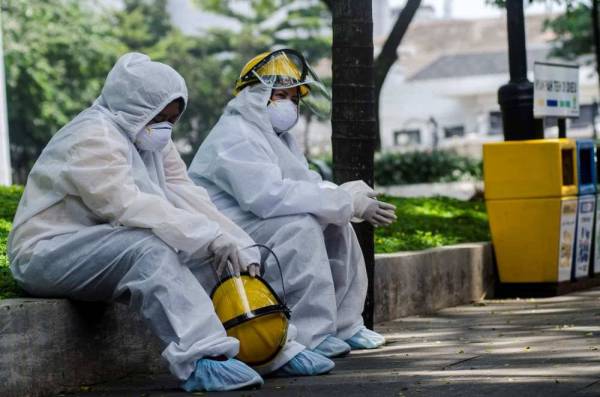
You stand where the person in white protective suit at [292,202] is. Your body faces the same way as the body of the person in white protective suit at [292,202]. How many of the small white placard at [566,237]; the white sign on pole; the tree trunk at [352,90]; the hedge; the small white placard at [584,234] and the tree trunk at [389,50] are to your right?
0

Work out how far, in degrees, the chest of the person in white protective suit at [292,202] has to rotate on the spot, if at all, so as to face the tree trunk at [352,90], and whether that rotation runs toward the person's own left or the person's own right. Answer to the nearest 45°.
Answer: approximately 90° to the person's own left

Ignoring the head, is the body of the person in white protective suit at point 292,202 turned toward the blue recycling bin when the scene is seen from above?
no

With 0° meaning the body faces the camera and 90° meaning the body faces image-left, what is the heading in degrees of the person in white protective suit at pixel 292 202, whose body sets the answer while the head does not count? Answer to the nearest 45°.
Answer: approximately 315°

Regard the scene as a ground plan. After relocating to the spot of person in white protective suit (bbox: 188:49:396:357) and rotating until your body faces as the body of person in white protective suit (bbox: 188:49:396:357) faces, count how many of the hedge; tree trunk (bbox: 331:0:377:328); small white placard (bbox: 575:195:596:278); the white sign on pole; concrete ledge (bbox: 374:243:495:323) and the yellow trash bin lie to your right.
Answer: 0

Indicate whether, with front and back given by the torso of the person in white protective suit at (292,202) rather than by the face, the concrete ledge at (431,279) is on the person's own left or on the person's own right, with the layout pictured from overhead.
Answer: on the person's own left

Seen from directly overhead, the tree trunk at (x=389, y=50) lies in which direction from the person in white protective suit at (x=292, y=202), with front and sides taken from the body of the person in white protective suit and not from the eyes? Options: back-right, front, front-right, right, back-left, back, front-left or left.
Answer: back-left

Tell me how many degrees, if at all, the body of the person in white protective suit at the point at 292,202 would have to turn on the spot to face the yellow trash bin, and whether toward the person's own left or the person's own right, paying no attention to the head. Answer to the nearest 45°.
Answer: approximately 90° to the person's own left

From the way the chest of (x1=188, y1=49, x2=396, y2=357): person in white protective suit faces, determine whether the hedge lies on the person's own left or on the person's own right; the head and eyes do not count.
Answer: on the person's own left

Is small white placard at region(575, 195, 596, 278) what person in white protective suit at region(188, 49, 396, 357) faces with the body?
no
